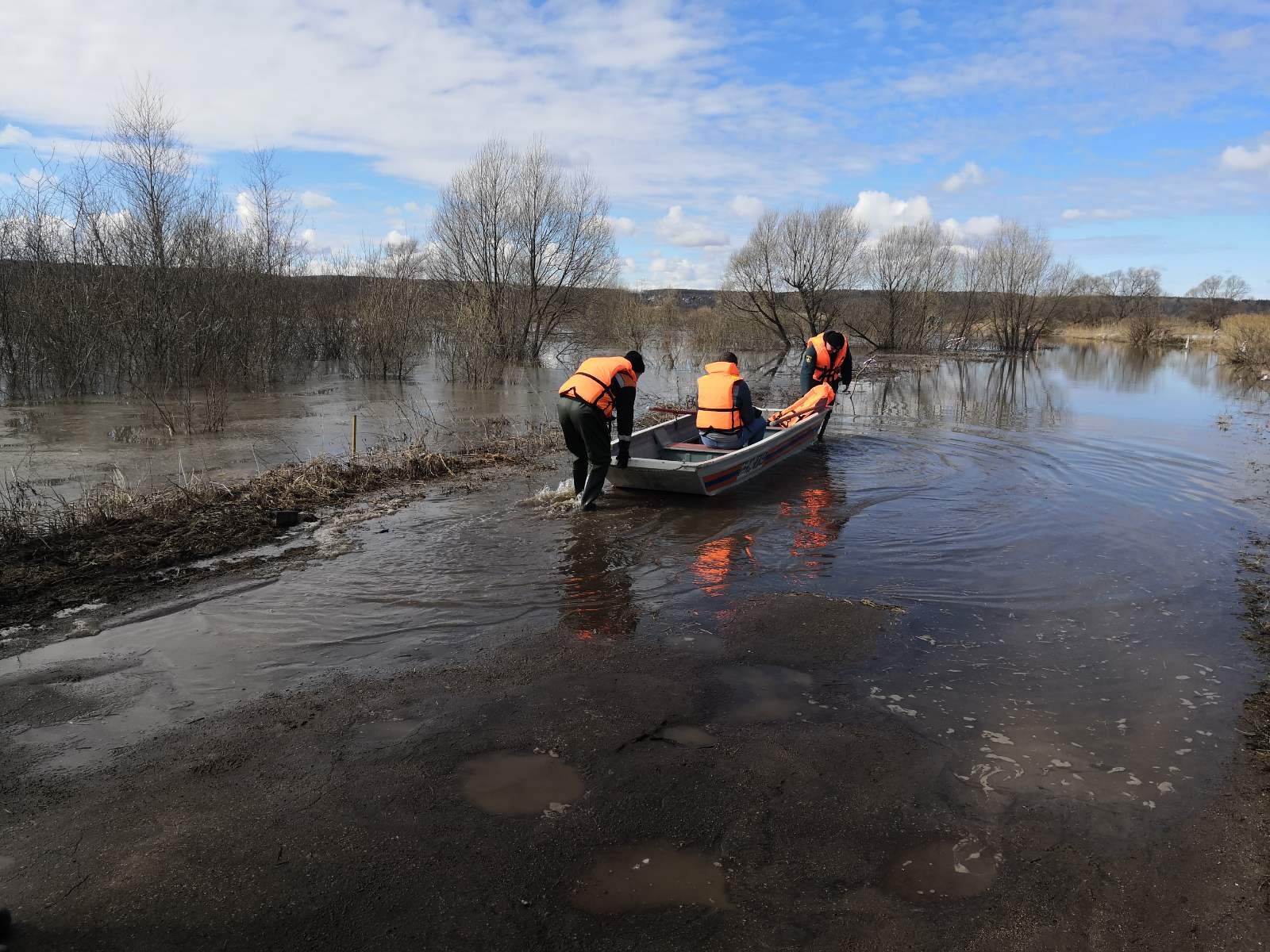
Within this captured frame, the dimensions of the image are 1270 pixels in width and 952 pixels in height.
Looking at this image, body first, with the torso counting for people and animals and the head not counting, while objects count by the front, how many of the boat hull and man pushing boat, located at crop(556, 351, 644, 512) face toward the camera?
0

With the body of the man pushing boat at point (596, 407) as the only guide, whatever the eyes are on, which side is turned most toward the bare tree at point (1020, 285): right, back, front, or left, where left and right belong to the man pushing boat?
front

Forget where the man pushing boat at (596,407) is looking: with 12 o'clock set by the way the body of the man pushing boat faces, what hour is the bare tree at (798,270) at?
The bare tree is roughly at 11 o'clock from the man pushing boat.

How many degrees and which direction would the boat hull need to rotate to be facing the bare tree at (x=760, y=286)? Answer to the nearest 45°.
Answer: approximately 45° to its left

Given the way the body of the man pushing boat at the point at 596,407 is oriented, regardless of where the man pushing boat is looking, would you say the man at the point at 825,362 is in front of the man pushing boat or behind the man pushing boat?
in front

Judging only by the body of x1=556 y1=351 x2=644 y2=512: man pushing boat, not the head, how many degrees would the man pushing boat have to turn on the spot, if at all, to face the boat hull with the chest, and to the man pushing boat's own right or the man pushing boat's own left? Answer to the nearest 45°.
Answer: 0° — they already face it

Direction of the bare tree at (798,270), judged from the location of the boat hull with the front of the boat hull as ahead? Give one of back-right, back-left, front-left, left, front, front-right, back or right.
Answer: front-left

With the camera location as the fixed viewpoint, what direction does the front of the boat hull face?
facing away from the viewer and to the right of the viewer

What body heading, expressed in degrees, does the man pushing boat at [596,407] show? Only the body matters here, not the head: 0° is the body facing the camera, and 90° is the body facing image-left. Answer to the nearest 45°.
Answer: approximately 225°

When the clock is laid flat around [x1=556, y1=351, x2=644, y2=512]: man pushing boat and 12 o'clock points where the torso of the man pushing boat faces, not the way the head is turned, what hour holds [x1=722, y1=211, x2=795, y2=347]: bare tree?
The bare tree is roughly at 11 o'clock from the man pushing boat.

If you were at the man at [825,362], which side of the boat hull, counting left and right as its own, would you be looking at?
front
